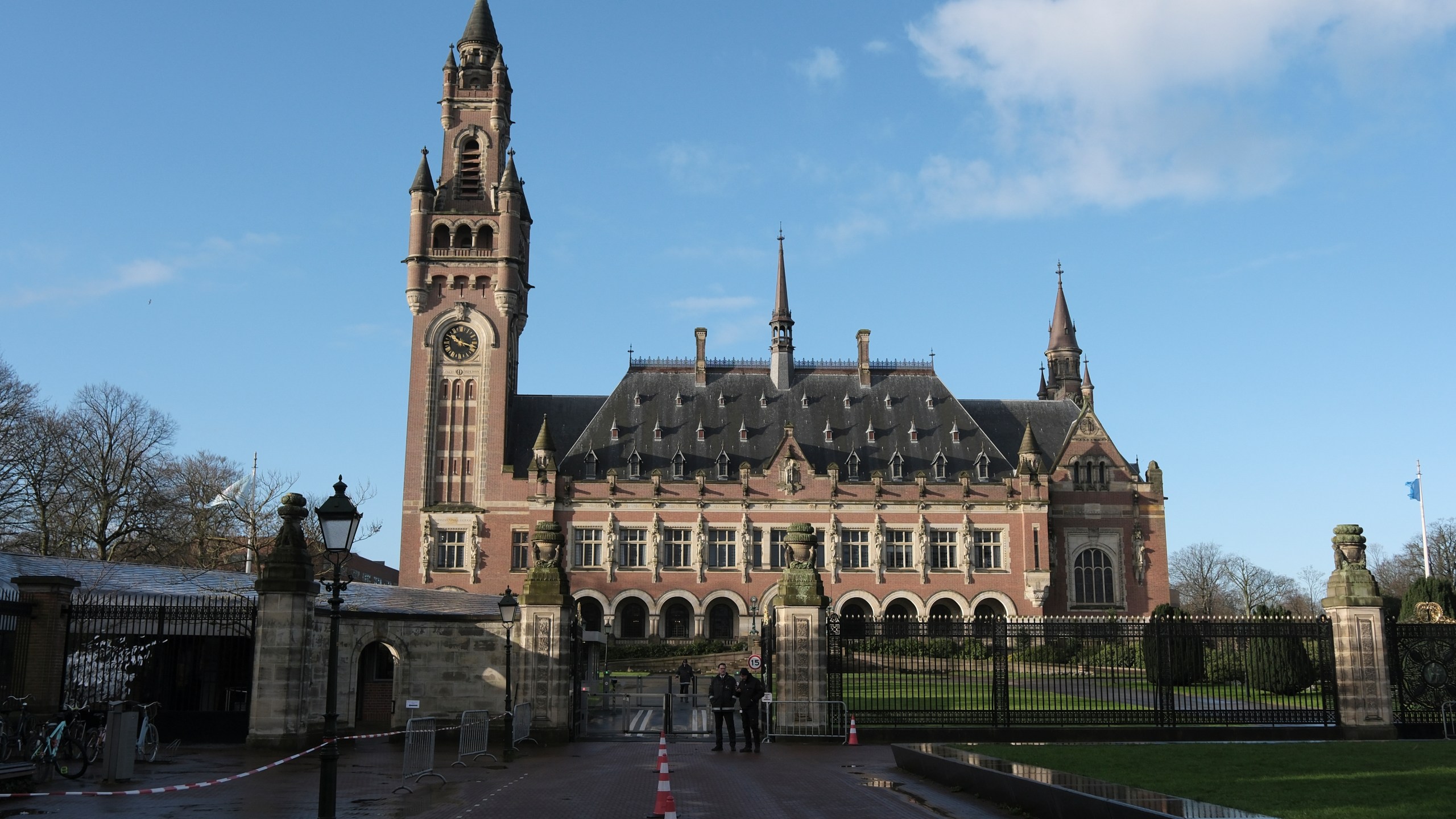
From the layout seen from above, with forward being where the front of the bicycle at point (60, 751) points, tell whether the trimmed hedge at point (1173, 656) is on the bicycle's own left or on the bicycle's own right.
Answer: on the bicycle's own left

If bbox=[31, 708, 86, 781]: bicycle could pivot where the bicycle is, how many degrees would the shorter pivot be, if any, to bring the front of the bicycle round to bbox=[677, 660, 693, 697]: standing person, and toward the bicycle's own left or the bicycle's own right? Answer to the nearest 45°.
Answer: approximately 90° to the bicycle's own left

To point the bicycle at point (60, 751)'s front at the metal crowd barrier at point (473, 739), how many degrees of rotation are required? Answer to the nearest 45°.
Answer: approximately 45° to its left

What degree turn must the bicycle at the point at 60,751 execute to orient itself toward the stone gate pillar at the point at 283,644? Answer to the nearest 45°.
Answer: approximately 90° to its left

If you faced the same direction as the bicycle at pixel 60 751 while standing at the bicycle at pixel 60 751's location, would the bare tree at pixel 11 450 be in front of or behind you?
behind

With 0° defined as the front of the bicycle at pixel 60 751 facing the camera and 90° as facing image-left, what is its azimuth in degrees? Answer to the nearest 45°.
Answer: approximately 315°
